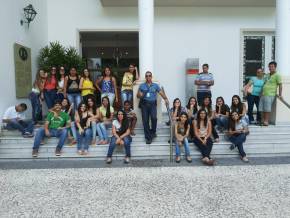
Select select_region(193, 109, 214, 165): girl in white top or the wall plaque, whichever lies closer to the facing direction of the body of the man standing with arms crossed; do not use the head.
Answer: the girl in white top

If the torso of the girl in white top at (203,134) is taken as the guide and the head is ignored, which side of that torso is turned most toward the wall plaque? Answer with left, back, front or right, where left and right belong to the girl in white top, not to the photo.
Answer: right

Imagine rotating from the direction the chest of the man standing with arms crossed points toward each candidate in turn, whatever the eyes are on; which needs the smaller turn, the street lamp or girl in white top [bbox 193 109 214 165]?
the girl in white top

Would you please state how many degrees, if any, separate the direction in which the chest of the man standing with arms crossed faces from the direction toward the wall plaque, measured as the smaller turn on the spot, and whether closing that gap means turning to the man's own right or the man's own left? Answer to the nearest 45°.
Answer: approximately 90° to the man's own right

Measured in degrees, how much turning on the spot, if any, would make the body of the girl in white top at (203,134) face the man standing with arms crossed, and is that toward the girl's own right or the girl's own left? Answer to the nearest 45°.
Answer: approximately 180°

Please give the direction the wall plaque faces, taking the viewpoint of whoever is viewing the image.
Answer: facing the viewer and to the right of the viewer

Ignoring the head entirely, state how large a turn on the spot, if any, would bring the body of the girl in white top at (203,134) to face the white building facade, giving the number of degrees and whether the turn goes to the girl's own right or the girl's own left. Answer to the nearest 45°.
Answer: approximately 180°
